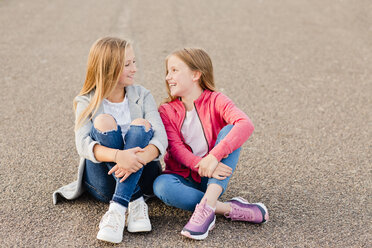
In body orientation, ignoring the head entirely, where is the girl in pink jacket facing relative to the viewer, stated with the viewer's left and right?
facing the viewer

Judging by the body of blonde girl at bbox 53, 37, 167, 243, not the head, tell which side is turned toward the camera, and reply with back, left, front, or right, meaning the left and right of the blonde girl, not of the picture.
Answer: front

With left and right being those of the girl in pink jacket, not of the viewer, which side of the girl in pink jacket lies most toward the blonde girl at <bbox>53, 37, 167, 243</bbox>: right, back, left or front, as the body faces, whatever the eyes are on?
right

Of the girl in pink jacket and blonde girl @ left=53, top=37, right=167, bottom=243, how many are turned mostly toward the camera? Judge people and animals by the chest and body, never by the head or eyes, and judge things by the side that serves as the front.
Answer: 2

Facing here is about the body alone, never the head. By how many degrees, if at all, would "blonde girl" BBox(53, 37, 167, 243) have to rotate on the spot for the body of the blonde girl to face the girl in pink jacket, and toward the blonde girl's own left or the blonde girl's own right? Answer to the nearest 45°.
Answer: approximately 90° to the blonde girl's own left

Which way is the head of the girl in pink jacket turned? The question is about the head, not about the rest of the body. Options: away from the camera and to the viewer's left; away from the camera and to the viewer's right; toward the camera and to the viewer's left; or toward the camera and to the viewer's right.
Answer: toward the camera and to the viewer's left
